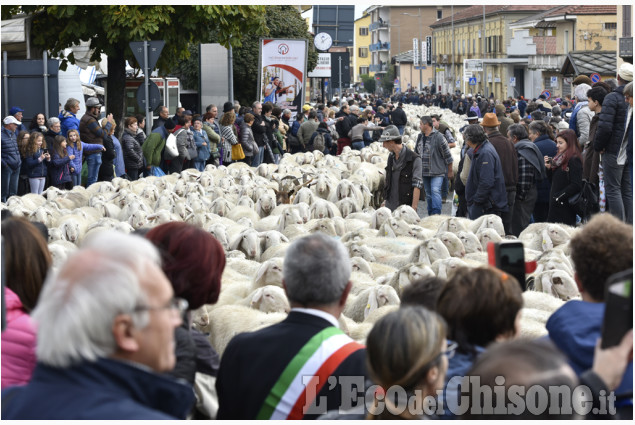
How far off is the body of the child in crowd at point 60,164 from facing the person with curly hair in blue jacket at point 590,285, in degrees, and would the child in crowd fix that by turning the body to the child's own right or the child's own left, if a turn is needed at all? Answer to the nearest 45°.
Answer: approximately 45° to the child's own right

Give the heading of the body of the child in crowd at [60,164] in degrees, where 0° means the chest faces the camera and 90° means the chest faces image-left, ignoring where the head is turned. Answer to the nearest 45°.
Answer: approximately 315°

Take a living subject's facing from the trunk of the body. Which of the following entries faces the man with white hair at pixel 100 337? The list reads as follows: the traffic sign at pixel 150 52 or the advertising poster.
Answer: the advertising poster

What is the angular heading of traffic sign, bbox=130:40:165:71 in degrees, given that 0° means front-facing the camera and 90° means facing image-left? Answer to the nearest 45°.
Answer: approximately 180°

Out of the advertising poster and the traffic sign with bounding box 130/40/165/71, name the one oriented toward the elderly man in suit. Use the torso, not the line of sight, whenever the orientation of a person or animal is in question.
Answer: the advertising poster

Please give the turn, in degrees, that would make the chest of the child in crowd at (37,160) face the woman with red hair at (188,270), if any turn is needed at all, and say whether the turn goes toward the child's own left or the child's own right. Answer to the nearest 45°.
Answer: approximately 45° to the child's own right

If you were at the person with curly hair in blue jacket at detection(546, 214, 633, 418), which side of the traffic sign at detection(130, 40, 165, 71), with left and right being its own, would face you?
back

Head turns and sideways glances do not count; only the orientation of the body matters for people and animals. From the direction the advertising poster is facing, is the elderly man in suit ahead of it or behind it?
ahead

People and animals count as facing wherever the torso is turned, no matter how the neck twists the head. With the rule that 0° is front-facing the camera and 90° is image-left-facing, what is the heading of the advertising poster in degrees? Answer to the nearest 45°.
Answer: approximately 0°

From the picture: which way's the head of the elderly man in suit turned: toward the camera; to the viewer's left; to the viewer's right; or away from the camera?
away from the camera

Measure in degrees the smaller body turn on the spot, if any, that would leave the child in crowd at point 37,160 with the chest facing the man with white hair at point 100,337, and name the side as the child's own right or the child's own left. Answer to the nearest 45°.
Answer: approximately 45° to the child's own right
